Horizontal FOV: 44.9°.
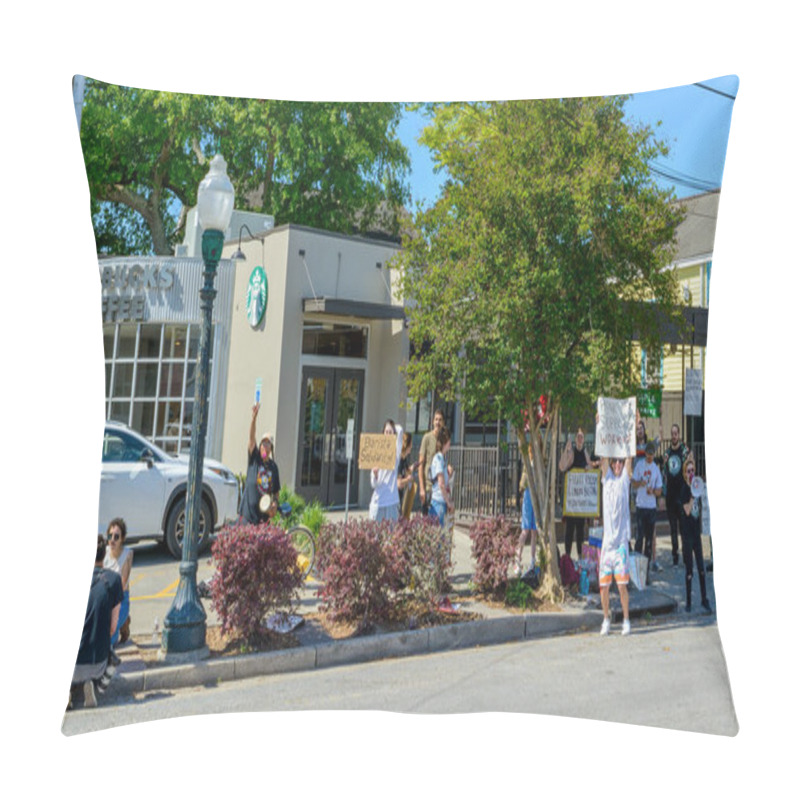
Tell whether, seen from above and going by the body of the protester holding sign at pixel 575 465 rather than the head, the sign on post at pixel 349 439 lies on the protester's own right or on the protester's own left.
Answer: on the protester's own right

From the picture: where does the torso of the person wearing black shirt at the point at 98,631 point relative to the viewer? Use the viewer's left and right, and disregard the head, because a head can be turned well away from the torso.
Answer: facing away from the viewer and to the right of the viewer

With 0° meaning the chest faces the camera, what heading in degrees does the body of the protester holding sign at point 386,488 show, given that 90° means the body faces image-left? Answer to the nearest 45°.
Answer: approximately 0°

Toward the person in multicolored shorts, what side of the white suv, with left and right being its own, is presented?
front

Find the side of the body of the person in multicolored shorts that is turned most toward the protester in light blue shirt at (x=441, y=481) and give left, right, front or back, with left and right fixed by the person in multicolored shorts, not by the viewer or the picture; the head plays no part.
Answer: right

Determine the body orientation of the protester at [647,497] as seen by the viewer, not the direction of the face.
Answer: toward the camera

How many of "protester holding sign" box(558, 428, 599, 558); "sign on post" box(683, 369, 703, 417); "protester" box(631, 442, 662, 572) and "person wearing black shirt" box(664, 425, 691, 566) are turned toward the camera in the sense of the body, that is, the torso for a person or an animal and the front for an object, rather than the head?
4

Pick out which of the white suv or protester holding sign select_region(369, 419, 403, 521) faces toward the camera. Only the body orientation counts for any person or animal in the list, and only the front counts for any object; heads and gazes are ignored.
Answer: the protester holding sign

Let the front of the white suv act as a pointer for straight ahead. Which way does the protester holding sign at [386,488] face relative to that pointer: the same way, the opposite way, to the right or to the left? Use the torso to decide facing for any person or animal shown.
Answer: to the right

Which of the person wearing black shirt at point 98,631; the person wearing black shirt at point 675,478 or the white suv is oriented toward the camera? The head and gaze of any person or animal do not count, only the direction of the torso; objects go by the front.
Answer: the person wearing black shirt at point 675,478

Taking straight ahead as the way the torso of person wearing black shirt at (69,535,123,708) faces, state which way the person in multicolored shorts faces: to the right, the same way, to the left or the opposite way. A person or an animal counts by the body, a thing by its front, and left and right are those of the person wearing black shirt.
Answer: the opposite way
